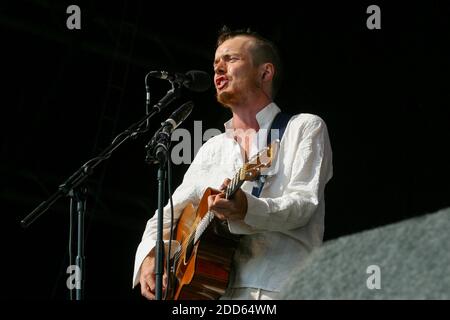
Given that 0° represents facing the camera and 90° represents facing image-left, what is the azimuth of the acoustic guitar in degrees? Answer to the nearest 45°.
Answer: approximately 45°

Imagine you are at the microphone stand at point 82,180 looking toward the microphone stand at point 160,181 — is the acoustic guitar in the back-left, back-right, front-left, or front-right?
front-left
